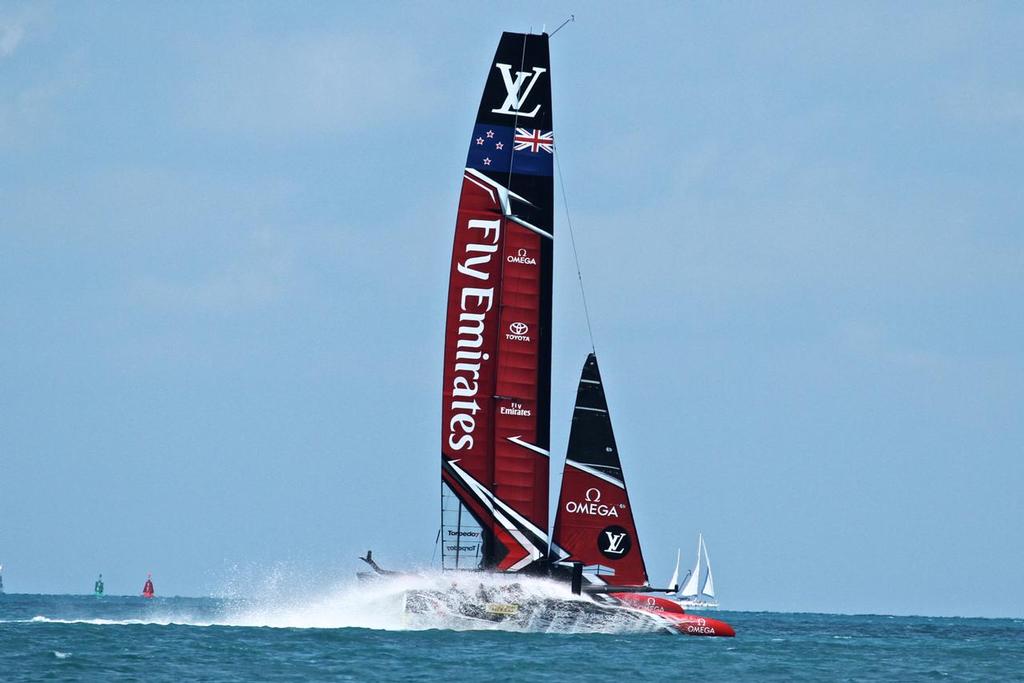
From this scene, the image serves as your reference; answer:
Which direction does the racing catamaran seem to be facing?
to the viewer's right
